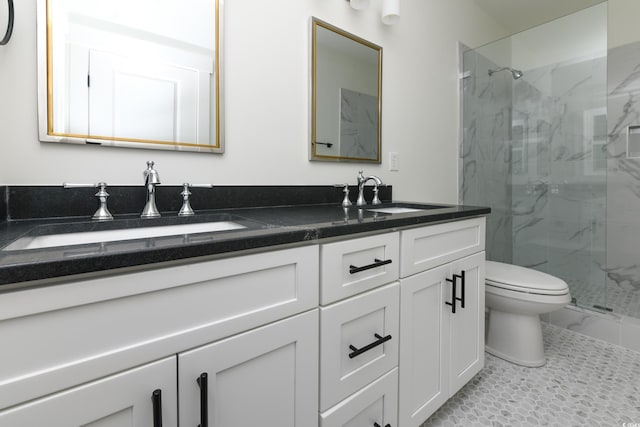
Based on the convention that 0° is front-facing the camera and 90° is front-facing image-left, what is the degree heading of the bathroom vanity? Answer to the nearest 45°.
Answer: approximately 315°

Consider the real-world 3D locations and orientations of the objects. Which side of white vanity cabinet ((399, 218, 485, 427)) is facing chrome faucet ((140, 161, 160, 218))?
right

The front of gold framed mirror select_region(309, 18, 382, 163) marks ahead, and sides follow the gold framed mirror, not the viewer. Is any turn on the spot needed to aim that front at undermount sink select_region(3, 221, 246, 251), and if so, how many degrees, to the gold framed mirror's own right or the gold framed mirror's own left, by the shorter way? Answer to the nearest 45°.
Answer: approximately 90° to the gold framed mirror's own right

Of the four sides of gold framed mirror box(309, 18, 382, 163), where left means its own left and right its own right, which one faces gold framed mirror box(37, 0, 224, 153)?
right

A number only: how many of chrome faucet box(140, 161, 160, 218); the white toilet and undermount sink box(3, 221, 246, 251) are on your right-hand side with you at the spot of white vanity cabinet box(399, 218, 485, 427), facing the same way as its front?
2
